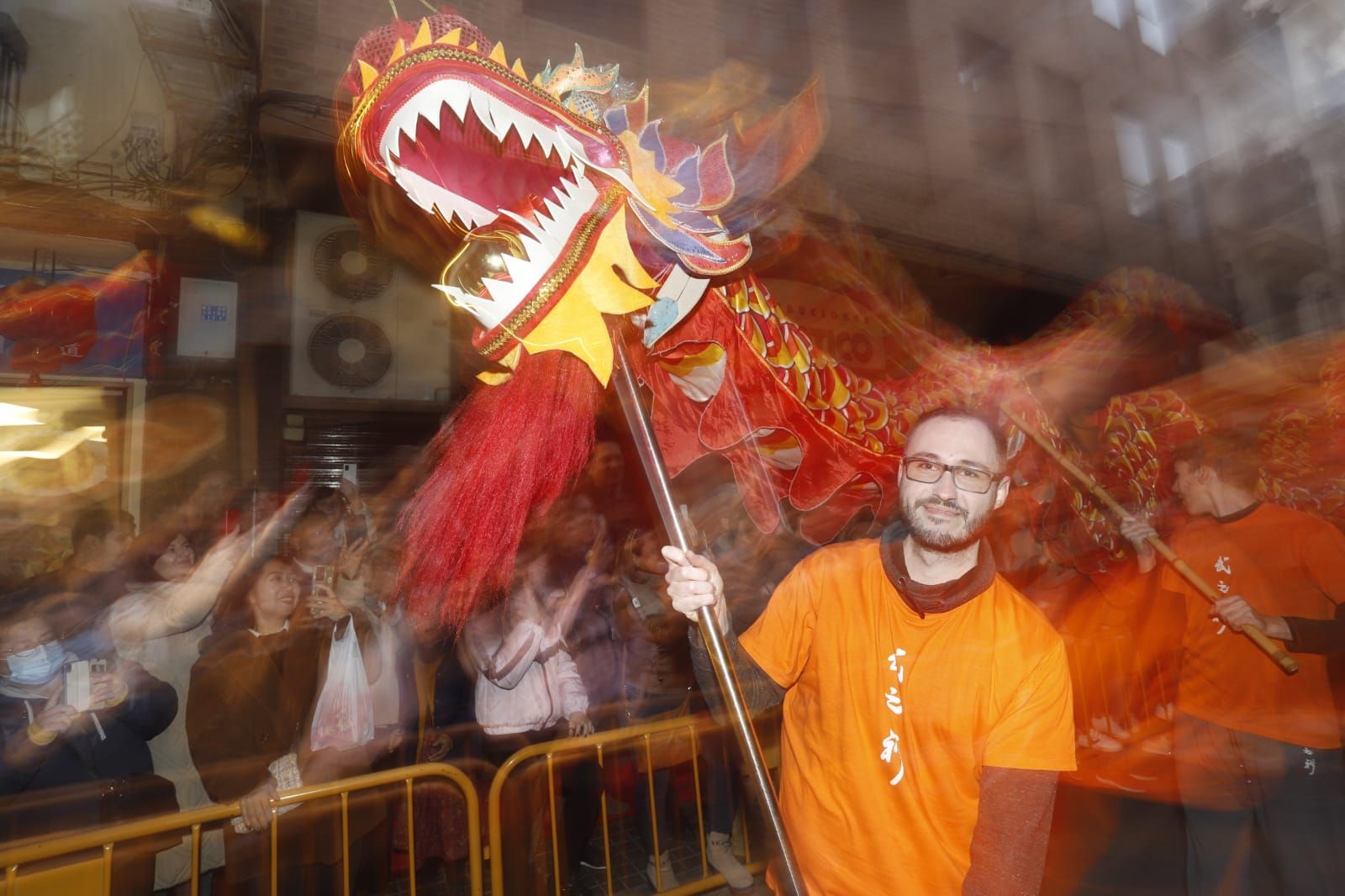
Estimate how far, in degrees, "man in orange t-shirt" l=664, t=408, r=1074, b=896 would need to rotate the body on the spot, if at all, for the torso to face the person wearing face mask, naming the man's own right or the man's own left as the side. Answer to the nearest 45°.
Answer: approximately 90° to the man's own right

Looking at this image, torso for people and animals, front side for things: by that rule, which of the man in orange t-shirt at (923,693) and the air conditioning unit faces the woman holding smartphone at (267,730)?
the air conditioning unit

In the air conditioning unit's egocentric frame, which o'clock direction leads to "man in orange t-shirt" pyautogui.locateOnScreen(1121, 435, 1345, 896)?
The man in orange t-shirt is roughly at 11 o'clock from the air conditioning unit.

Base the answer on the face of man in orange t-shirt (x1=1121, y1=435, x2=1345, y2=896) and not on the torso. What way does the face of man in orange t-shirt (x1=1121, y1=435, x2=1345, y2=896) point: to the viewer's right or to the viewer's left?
to the viewer's left

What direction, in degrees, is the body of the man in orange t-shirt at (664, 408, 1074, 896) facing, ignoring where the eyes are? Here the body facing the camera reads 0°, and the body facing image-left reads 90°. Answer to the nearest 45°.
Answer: approximately 0°

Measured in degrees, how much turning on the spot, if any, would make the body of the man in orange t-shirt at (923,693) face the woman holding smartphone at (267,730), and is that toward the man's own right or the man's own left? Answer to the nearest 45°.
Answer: approximately 90° to the man's own right

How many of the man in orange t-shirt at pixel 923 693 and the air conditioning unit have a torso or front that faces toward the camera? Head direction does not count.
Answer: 2
